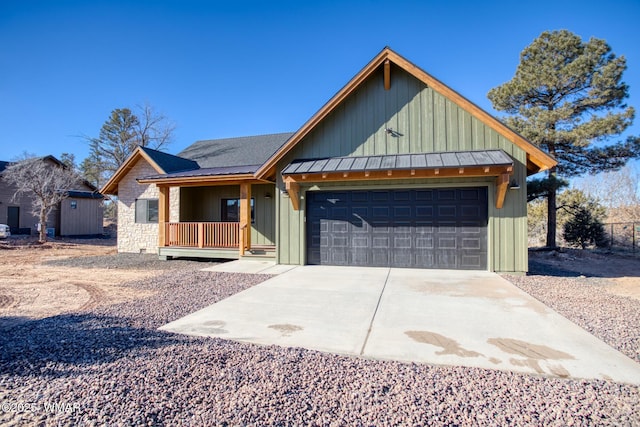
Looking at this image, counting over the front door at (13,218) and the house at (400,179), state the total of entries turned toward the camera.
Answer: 2

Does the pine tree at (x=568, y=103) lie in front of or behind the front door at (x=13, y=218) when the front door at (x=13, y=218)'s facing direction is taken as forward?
in front

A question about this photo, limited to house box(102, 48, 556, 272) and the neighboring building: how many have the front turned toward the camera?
2

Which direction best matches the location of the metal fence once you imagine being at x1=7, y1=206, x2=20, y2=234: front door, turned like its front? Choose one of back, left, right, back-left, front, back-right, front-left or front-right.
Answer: front-left

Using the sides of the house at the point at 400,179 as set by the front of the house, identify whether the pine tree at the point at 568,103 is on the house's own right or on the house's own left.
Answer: on the house's own left

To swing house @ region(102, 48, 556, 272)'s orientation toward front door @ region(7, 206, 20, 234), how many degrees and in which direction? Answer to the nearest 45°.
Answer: approximately 135° to its right

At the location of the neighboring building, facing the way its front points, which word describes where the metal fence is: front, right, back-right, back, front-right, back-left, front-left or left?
front-left

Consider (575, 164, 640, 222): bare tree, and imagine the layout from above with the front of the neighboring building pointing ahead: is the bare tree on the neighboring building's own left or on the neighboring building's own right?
on the neighboring building's own left

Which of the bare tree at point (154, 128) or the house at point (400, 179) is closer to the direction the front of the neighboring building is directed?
the house
